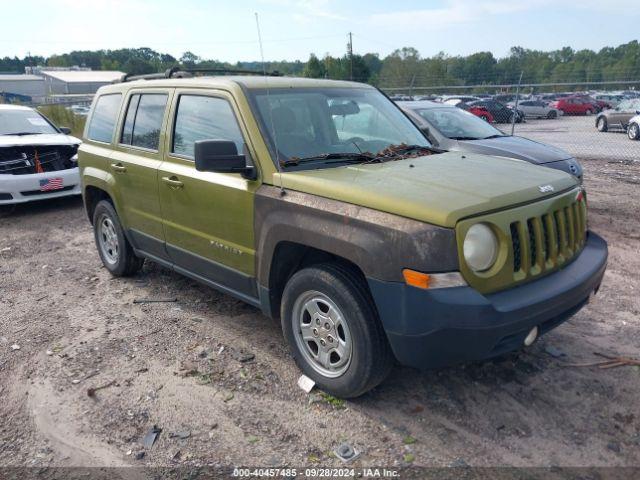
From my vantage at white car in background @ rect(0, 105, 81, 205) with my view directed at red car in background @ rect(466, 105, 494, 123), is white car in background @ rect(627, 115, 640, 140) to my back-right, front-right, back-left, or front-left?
front-right

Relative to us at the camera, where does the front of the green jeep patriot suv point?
facing the viewer and to the right of the viewer

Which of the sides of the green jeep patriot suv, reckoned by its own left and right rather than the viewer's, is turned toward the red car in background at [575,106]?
left

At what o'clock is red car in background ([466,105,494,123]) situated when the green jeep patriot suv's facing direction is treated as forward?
The red car in background is roughly at 8 o'clock from the green jeep patriot suv.

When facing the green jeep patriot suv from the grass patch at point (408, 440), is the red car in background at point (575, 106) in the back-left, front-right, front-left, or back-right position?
front-right

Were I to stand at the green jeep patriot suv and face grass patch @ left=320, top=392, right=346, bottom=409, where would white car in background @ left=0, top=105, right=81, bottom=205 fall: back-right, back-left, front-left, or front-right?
back-right

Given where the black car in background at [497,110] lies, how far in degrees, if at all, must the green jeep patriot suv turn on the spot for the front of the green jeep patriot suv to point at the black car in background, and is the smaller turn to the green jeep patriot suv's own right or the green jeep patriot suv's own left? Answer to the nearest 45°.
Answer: approximately 135° to the green jeep patriot suv's own left

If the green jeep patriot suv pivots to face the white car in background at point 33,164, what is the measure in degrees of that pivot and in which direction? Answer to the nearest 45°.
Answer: approximately 180°
